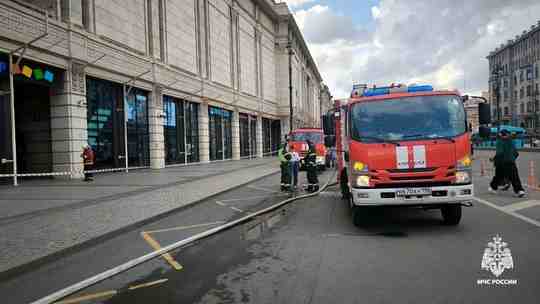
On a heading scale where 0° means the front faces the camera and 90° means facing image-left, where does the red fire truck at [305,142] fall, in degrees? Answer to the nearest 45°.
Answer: approximately 0°

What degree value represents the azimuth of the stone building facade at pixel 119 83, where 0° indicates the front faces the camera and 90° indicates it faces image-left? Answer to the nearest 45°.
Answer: approximately 315°

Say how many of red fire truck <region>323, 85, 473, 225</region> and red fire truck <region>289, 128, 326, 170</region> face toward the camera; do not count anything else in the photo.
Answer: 2

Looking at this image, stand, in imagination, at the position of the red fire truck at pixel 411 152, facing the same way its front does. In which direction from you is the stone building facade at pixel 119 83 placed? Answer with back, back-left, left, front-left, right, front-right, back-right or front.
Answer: back-right

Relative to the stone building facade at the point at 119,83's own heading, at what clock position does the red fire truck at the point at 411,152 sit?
The red fire truck is roughly at 1 o'clock from the stone building facade.

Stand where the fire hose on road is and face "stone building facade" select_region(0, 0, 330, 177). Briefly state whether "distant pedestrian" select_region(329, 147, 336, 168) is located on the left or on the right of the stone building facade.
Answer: right

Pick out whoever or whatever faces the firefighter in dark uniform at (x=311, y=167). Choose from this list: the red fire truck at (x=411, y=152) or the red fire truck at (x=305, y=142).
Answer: the red fire truck at (x=305, y=142)

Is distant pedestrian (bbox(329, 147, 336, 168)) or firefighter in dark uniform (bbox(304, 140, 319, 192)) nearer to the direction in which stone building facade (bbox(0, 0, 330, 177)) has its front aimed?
the firefighter in dark uniform

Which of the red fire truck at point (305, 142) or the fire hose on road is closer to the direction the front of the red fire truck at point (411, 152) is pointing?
the fire hose on road
